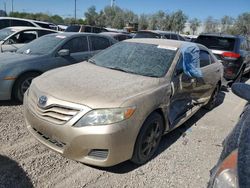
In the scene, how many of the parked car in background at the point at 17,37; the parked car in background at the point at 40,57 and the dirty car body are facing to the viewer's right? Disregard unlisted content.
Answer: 0

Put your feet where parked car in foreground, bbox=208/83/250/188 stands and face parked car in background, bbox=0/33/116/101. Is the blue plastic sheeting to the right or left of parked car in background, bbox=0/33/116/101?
right

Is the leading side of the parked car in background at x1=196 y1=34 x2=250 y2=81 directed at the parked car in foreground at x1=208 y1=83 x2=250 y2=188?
no

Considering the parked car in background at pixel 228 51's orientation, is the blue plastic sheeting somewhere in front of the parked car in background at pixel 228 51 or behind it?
behind

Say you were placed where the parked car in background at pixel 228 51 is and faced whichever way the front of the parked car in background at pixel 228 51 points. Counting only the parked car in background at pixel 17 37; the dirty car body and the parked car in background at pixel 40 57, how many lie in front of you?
0

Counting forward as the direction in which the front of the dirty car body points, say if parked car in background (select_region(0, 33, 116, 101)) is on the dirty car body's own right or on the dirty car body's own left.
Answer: on the dirty car body's own right

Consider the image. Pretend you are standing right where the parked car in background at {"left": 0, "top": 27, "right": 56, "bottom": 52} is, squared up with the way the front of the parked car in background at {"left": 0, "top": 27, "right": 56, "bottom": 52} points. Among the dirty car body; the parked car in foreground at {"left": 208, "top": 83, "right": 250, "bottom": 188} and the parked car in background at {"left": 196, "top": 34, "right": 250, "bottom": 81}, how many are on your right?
0

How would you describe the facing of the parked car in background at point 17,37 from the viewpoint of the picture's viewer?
facing the viewer and to the left of the viewer

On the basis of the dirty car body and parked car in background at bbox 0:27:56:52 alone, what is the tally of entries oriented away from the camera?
0

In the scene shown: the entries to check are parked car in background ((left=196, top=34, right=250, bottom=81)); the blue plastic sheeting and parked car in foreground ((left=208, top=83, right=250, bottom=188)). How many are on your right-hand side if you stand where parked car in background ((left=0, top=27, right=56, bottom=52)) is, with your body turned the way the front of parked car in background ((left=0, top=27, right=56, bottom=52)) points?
0

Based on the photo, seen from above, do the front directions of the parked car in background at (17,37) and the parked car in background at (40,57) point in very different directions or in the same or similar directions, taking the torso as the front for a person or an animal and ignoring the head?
same or similar directions

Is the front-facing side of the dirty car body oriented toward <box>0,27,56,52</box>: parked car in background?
no

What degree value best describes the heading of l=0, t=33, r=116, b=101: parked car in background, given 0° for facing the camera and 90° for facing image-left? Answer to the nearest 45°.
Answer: approximately 45°

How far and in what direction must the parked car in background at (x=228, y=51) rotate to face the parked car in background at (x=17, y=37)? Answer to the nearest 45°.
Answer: approximately 135° to its left

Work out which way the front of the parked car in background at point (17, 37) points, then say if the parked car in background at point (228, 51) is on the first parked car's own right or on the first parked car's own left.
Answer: on the first parked car's own left

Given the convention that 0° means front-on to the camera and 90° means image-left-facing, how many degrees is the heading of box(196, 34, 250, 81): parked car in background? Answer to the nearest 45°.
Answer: approximately 225°
